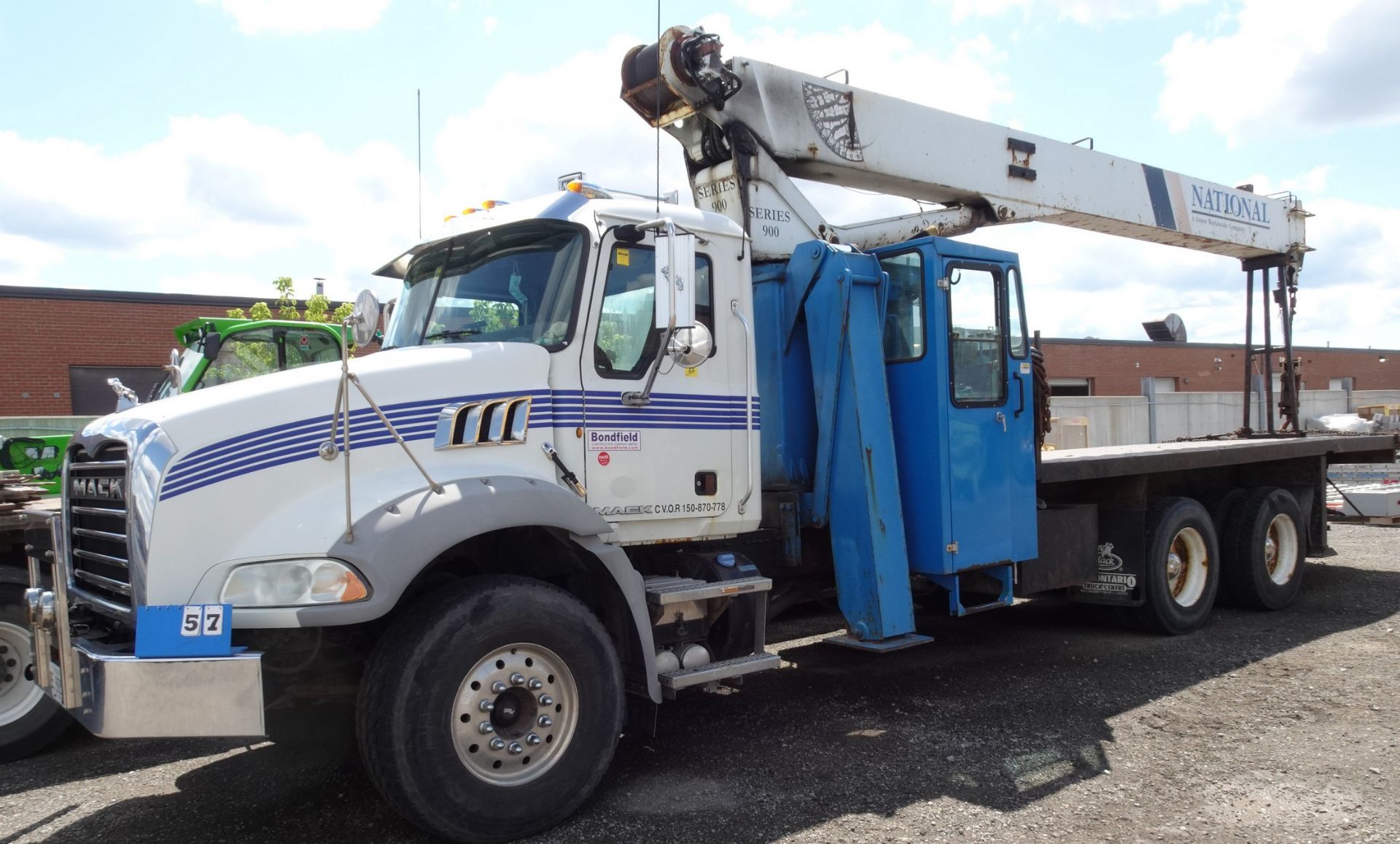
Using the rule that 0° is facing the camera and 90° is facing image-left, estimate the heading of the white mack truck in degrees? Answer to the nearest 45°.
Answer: approximately 45°

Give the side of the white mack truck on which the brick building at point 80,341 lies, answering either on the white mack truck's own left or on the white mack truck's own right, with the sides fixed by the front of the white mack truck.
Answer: on the white mack truck's own right

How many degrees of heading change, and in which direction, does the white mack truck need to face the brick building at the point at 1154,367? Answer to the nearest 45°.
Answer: approximately 180°
